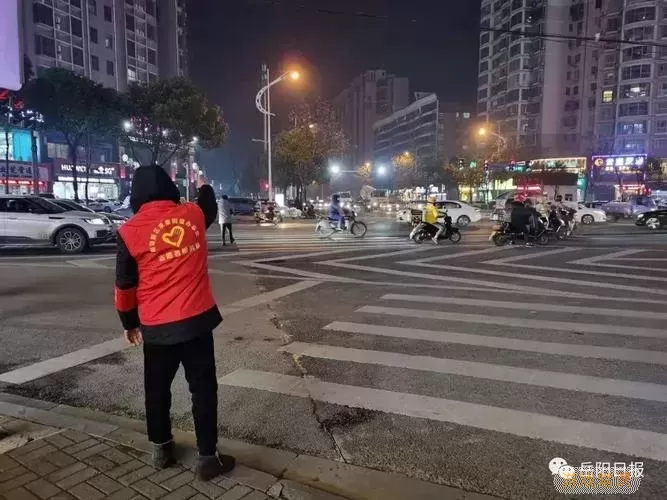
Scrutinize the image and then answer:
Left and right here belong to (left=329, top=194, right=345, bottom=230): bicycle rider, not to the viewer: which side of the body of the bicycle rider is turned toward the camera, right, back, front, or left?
right

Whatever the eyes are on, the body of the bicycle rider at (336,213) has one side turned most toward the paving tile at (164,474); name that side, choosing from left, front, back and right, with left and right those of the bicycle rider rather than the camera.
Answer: right

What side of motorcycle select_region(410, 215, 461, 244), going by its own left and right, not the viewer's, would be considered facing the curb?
right

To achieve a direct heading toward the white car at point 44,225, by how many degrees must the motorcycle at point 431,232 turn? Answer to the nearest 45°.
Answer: approximately 135° to its right

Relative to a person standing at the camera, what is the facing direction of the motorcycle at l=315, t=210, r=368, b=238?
facing to the right of the viewer

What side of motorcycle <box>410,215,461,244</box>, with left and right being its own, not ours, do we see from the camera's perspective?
right
